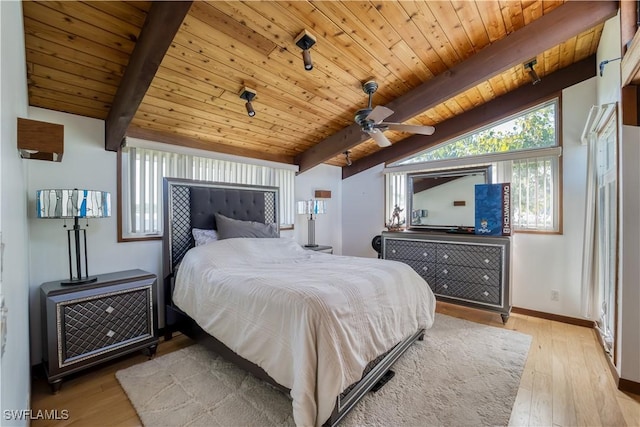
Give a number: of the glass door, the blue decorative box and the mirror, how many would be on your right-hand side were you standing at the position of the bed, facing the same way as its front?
0

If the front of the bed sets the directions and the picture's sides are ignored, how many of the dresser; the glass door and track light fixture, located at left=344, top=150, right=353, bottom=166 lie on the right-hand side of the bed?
0

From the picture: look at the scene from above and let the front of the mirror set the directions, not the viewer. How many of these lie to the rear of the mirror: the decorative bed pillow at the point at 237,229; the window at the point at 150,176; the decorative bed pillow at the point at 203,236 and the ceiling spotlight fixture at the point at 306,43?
0

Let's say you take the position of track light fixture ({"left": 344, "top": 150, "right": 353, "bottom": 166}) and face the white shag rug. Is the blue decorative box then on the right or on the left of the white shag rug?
left

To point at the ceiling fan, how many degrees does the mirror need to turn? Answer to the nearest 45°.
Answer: approximately 45° to its left

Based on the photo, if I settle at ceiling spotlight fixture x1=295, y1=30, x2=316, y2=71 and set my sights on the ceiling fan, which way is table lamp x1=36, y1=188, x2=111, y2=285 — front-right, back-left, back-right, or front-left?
back-left

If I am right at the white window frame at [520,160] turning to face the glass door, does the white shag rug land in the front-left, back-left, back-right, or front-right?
front-right

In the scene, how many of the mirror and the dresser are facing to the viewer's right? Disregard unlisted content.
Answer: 0

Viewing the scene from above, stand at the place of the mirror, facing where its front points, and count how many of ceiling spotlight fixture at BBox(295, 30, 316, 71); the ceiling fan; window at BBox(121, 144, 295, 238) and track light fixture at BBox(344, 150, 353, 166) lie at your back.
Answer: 0

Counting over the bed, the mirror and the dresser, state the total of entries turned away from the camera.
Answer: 0

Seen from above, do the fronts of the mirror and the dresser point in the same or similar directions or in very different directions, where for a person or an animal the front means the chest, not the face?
same or similar directions

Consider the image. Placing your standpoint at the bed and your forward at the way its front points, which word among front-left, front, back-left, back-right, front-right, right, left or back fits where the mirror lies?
left

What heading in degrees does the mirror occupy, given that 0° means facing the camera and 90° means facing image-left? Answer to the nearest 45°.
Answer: approximately 45°

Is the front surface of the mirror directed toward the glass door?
no

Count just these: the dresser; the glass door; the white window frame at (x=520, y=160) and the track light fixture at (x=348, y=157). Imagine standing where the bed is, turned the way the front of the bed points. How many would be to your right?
0

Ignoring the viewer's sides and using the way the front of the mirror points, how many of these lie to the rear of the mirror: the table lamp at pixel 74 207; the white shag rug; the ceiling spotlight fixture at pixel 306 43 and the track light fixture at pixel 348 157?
0
